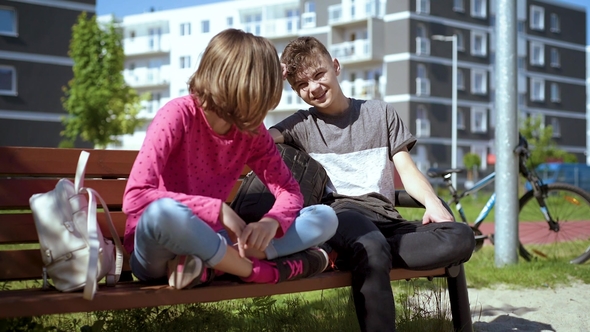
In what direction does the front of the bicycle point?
to the viewer's right

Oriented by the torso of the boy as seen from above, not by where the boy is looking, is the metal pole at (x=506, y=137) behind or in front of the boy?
behind

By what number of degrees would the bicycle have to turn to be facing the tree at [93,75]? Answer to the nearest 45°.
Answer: approximately 135° to its left

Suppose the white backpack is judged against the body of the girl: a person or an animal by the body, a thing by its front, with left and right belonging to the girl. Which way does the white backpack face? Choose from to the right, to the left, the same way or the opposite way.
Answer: to the right

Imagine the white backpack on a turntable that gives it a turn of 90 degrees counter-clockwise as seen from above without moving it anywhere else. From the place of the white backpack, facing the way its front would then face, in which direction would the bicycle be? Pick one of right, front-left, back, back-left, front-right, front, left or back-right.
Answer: left

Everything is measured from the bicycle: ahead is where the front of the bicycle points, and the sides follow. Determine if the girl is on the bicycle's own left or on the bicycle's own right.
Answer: on the bicycle's own right

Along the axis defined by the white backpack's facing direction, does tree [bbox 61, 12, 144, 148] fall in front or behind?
behind

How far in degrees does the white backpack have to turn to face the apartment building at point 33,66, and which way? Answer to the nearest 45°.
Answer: approximately 135° to its right

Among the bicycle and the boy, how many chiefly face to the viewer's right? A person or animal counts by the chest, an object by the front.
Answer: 1

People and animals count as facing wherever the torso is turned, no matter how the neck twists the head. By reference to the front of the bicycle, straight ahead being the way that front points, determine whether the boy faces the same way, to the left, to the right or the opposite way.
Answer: to the right
